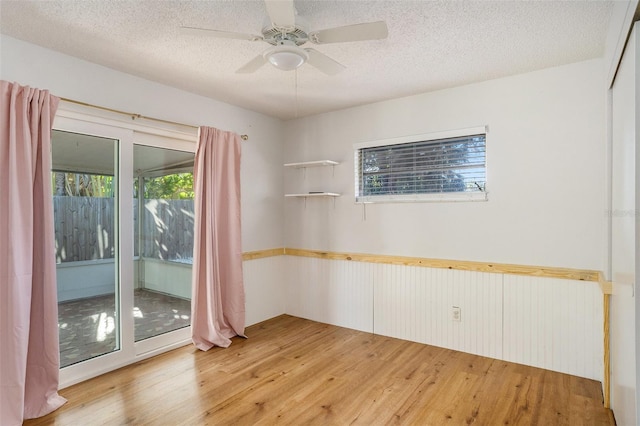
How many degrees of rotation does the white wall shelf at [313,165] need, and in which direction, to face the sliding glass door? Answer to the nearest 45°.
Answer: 0° — it already faces it

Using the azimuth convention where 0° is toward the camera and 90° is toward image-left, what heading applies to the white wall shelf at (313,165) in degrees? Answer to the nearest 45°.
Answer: approximately 45°

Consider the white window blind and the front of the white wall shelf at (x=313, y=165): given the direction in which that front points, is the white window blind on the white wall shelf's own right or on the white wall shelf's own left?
on the white wall shelf's own left

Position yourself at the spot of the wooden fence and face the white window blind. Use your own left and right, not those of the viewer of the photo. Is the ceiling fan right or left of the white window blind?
right
